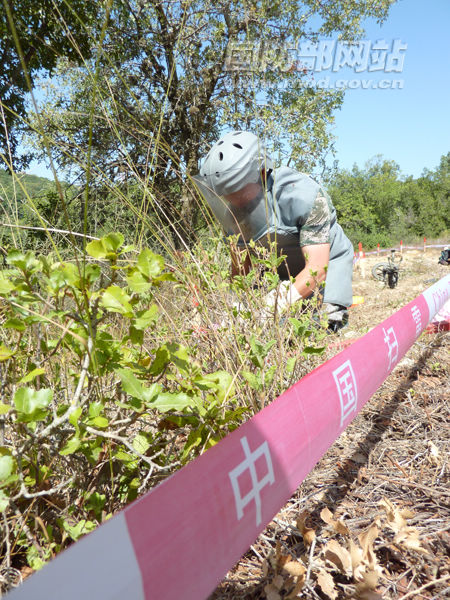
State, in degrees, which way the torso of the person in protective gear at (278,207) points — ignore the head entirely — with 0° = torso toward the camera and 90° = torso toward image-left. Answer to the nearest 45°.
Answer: approximately 45°

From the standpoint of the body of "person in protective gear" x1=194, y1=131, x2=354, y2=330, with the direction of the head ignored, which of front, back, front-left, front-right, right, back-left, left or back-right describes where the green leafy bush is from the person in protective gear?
front-left

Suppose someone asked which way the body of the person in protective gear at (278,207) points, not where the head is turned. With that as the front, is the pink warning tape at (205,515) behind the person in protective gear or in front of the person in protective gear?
in front

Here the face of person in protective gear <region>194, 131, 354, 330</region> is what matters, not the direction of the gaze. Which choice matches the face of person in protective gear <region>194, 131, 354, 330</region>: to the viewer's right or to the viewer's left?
to the viewer's left
